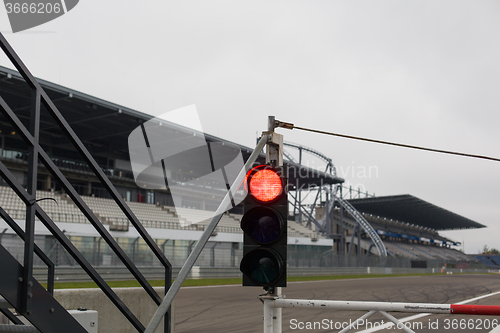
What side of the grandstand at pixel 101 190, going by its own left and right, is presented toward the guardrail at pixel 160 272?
front

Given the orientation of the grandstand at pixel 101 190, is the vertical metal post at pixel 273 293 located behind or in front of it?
in front

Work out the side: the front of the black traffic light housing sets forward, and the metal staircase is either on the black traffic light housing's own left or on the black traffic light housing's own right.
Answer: on the black traffic light housing's own right

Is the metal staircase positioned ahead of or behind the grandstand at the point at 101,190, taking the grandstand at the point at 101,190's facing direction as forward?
ahead

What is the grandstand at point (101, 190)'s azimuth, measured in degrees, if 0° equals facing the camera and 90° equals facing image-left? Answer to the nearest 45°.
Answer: approximately 315°

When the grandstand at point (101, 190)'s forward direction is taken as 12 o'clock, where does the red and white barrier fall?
The red and white barrier is roughly at 1 o'clock from the grandstand.

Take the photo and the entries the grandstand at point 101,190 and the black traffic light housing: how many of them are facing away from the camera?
0

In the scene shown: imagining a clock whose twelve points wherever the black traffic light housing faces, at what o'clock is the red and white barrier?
The red and white barrier is roughly at 8 o'clock from the black traffic light housing.

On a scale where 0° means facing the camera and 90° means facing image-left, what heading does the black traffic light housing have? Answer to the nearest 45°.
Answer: approximately 0°
